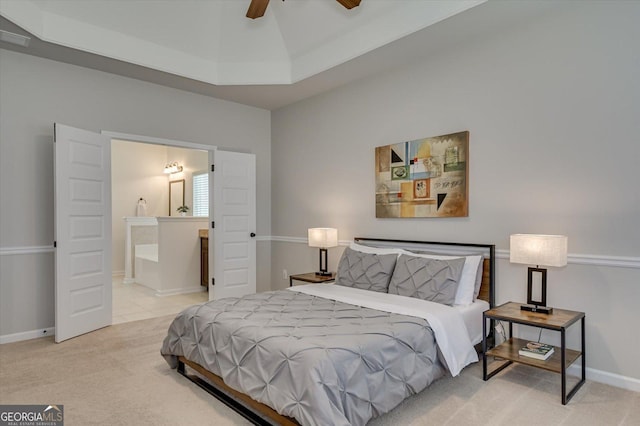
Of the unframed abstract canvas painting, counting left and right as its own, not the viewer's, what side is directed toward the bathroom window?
right

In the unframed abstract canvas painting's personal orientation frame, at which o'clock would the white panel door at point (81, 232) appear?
The white panel door is roughly at 1 o'clock from the unframed abstract canvas painting.

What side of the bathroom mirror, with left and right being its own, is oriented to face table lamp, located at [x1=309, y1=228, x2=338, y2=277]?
left

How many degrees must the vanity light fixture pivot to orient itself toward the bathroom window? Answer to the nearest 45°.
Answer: approximately 90° to its left

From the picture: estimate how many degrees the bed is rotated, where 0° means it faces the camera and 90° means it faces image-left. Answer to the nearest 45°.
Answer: approximately 45°

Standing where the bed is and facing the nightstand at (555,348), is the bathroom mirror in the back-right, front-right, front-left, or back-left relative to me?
back-left
